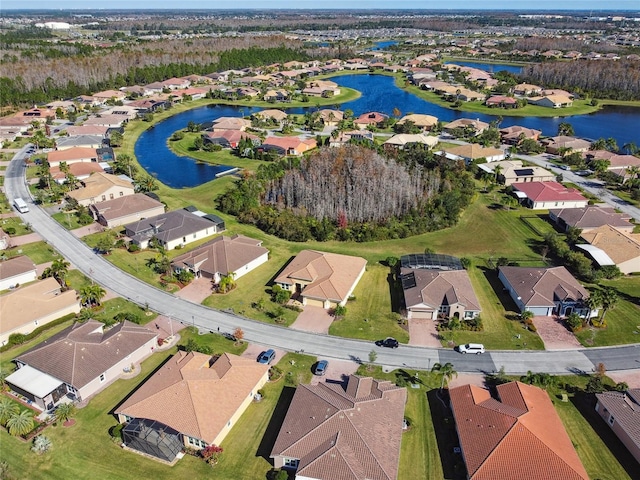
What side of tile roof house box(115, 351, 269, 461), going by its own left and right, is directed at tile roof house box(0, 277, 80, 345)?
left

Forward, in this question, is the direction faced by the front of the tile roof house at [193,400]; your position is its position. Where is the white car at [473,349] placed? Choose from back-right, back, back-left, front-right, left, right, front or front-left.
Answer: front-right

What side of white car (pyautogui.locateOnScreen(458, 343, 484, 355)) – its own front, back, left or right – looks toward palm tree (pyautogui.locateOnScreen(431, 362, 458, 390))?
left

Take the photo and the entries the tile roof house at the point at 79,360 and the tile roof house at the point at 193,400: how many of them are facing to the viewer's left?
0

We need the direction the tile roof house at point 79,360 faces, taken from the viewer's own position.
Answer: facing away from the viewer and to the right of the viewer

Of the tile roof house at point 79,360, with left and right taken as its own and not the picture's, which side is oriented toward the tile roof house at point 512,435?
right

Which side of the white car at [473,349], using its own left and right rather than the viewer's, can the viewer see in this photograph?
left

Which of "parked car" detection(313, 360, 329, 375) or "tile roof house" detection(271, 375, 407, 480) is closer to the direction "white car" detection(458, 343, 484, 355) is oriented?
the parked car

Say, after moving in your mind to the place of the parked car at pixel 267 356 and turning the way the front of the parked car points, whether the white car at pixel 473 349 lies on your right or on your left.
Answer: on your left

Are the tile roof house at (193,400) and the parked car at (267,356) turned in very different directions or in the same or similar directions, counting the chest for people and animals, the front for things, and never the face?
very different directions

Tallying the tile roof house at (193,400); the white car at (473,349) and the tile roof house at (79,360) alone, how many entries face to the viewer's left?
1

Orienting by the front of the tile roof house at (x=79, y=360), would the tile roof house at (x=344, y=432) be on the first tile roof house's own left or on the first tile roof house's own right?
on the first tile roof house's own right

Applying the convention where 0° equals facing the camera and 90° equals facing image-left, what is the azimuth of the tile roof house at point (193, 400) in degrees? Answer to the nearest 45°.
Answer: approximately 225°

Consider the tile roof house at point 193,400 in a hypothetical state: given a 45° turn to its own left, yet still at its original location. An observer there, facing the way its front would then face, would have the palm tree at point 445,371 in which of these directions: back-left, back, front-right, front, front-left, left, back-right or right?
right

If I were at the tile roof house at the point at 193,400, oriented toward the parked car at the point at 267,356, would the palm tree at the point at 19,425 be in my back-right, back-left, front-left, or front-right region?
back-left
